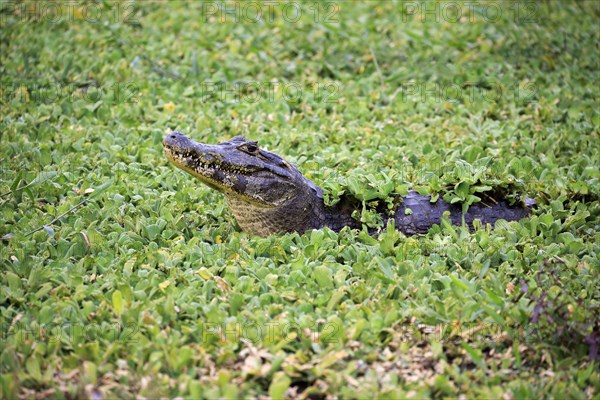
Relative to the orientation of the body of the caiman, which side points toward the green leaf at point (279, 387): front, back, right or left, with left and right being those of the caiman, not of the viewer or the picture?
left

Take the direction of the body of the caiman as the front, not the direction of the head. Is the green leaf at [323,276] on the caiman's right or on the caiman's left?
on the caiman's left

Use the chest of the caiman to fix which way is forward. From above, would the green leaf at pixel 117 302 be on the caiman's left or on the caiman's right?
on the caiman's left

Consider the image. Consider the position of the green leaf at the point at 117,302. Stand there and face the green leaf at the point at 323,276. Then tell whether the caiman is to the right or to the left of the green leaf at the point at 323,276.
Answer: left

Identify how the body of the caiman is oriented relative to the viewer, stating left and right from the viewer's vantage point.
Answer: facing to the left of the viewer
